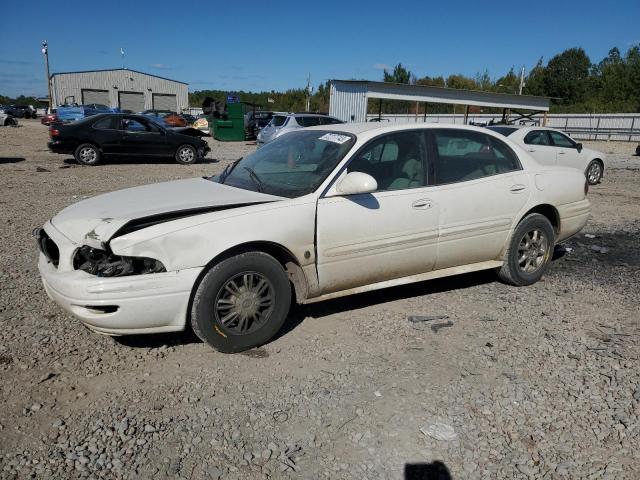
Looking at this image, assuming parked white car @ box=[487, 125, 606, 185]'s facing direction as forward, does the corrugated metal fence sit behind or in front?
in front

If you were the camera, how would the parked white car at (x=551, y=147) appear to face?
facing away from the viewer and to the right of the viewer

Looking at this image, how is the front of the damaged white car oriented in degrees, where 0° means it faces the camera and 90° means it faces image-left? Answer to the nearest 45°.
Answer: approximately 45°

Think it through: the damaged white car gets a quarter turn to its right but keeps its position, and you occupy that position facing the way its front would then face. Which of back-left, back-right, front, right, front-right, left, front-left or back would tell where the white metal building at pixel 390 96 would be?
front-right

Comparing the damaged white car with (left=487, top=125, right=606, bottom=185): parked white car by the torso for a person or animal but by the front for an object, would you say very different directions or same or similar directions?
very different directions

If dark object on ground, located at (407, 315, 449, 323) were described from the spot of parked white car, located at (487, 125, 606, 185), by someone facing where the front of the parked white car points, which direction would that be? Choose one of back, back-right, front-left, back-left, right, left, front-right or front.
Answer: back-right

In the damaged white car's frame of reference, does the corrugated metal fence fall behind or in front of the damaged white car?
behind

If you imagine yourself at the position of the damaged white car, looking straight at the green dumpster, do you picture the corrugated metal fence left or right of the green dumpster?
right

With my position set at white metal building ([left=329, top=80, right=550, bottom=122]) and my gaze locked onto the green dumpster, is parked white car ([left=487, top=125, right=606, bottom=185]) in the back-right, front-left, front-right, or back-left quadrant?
front-left
